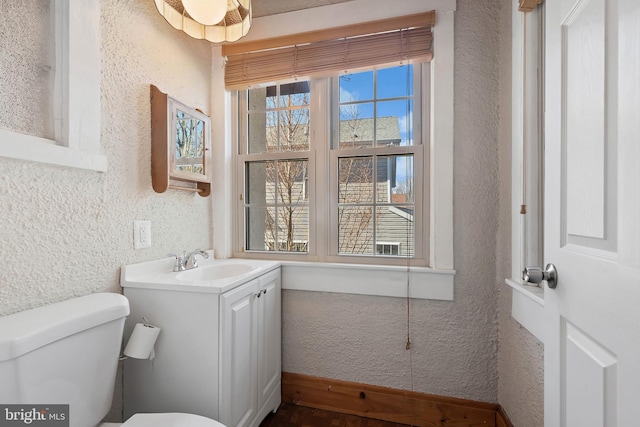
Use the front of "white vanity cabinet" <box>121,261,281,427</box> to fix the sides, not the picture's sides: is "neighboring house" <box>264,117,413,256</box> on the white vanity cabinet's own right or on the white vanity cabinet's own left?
on the white vanity cabinet's own left

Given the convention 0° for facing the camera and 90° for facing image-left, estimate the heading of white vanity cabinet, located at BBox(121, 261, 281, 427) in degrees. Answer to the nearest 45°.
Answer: approximately 315°

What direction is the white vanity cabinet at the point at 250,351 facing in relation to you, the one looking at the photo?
facing the viewer and to the right of the viewer

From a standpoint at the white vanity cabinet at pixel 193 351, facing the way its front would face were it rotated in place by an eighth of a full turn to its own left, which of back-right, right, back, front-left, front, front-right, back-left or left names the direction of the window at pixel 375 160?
front

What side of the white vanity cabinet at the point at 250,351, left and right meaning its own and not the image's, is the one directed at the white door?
front

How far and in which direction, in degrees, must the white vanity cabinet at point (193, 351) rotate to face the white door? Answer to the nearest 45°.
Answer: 0° — it already faces it
